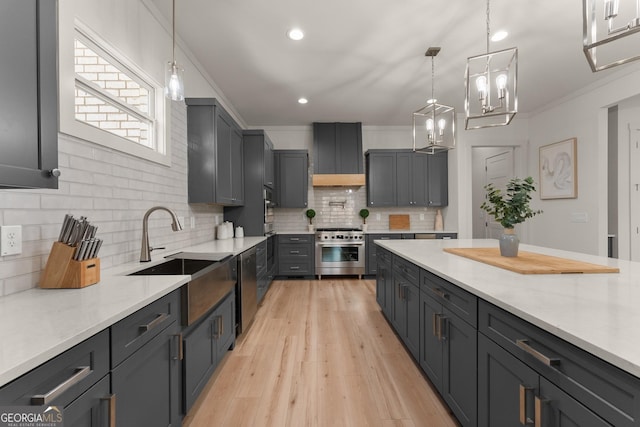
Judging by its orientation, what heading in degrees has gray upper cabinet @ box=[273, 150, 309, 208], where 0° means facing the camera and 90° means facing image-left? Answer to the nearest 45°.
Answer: approximately 0°

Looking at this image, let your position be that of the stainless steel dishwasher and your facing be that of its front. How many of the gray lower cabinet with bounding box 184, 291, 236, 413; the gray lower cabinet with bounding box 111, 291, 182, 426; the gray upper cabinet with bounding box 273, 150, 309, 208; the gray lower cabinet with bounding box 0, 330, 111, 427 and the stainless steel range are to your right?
3

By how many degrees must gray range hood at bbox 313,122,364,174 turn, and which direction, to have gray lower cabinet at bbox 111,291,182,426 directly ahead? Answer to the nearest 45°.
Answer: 0° — it already faces it

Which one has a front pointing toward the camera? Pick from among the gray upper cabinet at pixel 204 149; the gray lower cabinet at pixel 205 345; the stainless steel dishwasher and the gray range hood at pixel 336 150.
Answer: the gray range hood at pixel 336 150

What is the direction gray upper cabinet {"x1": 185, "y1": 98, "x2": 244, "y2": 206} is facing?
to the viewer's right

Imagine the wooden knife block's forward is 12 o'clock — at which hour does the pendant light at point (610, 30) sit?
The pendant light is roughly at 12 o'clock from the wooden knife block.

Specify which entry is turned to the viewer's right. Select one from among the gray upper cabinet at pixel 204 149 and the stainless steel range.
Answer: the gray upper cabinet

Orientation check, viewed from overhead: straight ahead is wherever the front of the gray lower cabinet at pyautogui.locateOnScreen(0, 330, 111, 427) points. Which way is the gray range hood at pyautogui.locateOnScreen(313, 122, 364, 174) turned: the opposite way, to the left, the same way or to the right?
to the right

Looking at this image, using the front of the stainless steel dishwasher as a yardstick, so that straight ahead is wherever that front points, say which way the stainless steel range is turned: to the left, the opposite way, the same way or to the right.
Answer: to the right

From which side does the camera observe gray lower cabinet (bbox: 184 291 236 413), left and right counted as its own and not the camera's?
right

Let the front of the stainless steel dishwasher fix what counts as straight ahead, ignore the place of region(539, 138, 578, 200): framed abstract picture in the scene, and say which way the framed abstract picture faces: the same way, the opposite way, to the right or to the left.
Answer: the opposite way

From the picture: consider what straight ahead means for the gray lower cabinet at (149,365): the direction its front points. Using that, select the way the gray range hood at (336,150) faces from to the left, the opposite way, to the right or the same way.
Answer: to the right

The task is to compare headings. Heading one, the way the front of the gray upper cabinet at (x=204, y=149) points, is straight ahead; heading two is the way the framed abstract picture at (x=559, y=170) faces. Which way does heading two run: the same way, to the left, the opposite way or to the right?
the opposite way
